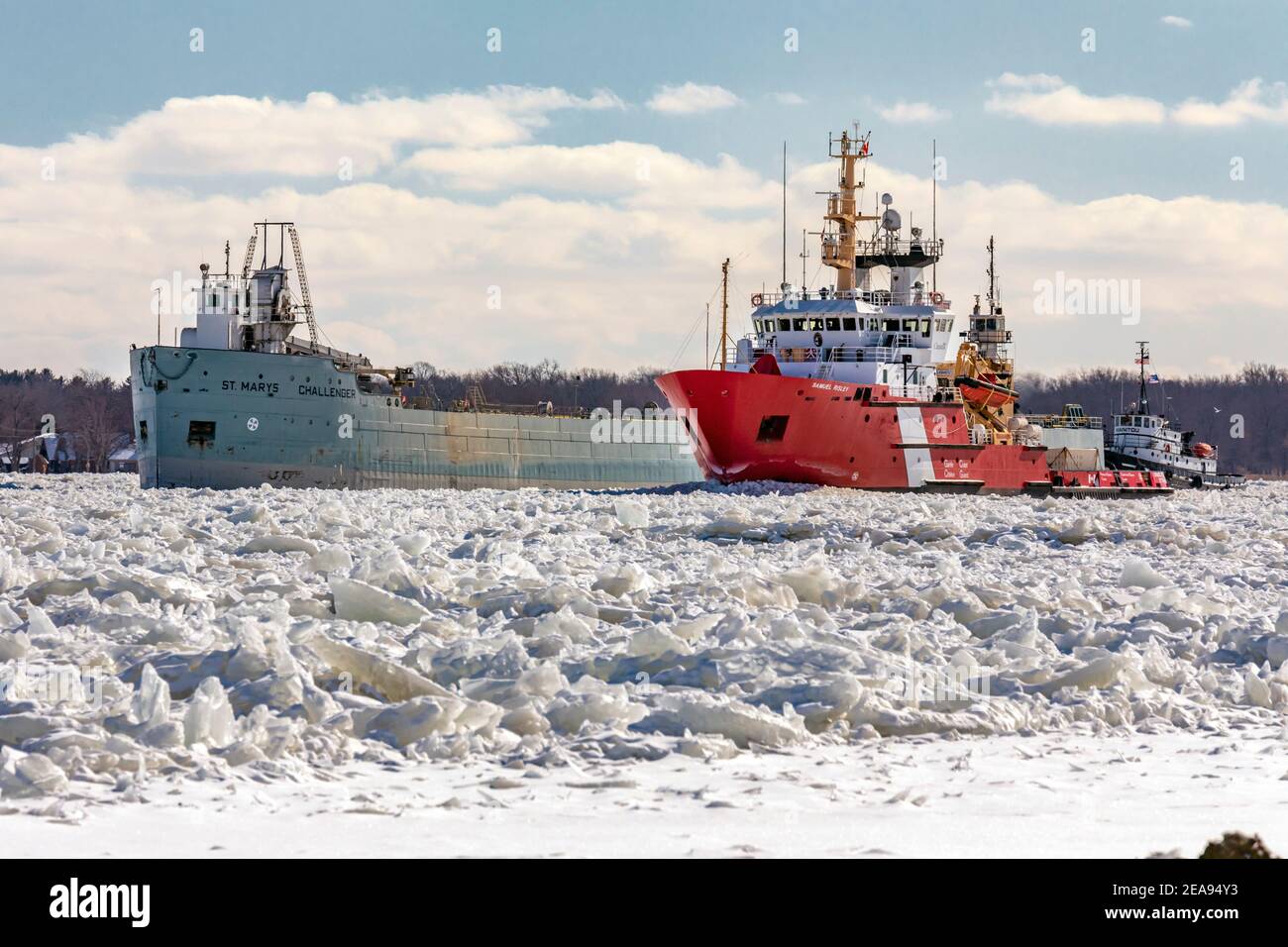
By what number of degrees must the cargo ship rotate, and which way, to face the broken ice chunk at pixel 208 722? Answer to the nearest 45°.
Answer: approximately 45° to its left

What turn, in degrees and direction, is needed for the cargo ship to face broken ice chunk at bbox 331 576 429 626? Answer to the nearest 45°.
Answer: approximately 45° to its left

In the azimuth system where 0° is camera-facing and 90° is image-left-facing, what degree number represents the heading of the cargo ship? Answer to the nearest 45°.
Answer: approximately 45°
